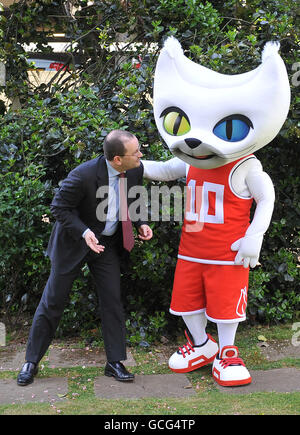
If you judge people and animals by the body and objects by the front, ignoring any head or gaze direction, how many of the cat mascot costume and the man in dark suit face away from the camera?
0

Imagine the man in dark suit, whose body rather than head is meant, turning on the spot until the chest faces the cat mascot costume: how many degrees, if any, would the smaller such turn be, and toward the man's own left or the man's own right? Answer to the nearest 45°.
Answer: approximately 45° to the man's own left

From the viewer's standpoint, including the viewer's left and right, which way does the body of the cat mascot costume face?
facing the viewer and to the left of the viewer

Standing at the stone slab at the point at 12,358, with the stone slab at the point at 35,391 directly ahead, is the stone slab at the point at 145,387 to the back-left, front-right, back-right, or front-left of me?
front-left

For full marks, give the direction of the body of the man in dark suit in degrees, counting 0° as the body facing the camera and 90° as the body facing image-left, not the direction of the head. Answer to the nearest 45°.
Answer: approximately 315°

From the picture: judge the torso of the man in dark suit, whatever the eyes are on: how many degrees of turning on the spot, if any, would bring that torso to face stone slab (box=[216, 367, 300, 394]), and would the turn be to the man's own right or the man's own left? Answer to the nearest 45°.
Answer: approximately 45° to the man's own left

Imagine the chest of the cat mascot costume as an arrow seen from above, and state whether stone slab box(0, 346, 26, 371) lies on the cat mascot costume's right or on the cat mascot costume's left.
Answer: on the cat mascot costume's right

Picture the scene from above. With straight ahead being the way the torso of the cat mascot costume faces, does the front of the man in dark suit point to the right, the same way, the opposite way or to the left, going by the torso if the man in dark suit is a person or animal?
to the left
